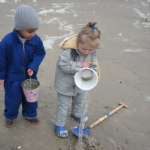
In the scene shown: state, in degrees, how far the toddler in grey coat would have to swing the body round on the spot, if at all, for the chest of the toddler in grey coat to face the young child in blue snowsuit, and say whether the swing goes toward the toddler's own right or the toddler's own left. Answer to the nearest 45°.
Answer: approximately 135° to the toddler's own right

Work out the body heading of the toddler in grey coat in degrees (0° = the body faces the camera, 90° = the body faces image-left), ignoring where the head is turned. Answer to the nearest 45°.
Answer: approximately 315°

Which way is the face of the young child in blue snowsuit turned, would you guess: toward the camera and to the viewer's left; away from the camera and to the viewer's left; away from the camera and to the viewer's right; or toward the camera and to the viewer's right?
toward the camera and to the viewer's right
